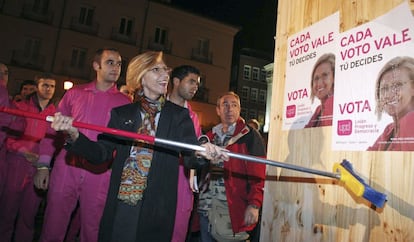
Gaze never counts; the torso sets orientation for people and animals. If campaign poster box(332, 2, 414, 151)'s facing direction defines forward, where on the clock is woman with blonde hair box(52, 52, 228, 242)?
The woman with blonde hair is roughly at 1 o'clock from the campaign poster.

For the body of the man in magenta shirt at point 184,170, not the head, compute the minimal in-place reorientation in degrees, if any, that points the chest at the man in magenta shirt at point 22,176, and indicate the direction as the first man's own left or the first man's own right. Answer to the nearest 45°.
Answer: approximately 180°

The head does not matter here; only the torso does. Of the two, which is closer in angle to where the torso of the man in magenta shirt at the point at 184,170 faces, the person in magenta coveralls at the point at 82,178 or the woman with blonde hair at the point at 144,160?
the woman with blonde hair

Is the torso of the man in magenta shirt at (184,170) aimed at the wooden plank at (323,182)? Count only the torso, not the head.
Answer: yes

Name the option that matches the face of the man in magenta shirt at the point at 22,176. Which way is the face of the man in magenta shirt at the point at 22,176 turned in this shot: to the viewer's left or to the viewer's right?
to the viewer's right

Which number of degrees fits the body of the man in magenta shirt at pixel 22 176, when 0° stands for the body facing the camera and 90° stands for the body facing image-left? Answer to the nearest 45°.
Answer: approximately 315°

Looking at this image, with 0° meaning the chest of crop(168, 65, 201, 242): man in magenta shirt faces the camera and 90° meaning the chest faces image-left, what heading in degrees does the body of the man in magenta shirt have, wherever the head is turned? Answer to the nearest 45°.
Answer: approximately 315°

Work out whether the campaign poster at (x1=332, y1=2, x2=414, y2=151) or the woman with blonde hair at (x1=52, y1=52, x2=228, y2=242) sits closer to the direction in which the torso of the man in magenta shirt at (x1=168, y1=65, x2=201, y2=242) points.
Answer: the campaign poster

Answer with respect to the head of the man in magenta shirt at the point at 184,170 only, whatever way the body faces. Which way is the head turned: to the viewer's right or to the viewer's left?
to the viewer's right

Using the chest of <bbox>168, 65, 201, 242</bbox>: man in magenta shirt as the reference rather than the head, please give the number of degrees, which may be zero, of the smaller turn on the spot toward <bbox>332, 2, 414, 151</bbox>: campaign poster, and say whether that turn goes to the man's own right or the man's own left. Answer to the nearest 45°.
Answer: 0° — they already face it
